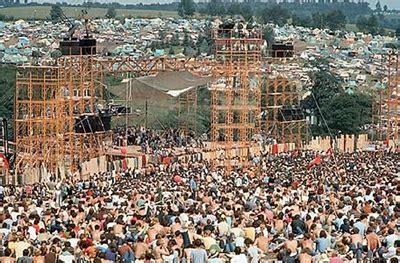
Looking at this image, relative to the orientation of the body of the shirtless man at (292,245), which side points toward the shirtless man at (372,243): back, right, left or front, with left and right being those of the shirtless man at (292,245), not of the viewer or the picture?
right

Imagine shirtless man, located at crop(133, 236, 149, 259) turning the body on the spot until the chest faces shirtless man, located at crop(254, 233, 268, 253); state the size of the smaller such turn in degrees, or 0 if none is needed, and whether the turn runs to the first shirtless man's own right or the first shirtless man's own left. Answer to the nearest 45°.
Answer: approximately 90° to the first shirtless man's own right

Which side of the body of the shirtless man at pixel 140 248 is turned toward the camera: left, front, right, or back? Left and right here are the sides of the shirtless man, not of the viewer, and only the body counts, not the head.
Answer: back

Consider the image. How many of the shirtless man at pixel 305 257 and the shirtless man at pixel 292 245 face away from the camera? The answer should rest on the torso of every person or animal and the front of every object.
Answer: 2

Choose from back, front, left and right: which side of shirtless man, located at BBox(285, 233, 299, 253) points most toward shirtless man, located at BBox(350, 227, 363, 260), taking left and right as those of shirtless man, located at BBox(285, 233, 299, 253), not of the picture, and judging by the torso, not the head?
right

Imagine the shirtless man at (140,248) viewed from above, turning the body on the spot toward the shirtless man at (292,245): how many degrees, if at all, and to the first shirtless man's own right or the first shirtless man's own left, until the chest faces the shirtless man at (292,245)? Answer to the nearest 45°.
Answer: approximately 90° to the first shirtless man's own right

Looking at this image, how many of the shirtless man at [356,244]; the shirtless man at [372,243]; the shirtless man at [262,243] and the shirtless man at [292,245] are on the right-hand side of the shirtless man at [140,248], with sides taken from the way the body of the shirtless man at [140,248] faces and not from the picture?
4

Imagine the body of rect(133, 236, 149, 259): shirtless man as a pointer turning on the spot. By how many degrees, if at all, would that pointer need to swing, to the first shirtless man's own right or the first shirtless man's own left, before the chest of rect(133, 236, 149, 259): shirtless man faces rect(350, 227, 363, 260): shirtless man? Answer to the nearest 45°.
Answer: approximately 90° to the first shirtless man's own right

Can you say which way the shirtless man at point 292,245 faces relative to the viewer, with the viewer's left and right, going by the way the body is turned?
facing away from the viewer

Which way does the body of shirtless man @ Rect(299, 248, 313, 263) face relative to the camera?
away from the camera

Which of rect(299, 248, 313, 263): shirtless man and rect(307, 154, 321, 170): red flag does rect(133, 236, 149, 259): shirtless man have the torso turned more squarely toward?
the red flag
